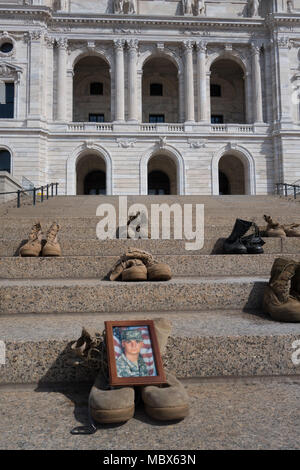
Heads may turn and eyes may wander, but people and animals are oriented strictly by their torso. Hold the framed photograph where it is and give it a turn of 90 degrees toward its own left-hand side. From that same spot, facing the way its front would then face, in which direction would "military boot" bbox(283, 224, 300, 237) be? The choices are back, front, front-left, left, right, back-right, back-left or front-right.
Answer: front-left

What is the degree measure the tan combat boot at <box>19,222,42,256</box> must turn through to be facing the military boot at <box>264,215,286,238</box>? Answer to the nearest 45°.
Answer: approximately 135° to its left

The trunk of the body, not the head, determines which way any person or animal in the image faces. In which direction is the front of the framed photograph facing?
toward the camera

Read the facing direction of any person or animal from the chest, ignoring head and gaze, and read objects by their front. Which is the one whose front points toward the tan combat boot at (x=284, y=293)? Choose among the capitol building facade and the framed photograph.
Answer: the capitol building facade

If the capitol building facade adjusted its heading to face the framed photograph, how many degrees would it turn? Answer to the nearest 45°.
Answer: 0° — it already faces it

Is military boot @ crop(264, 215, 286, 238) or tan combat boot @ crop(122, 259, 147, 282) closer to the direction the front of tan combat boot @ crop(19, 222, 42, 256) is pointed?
the tan combat boot

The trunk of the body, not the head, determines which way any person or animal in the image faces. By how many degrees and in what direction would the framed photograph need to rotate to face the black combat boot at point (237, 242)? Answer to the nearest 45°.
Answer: approximately 135° to its left

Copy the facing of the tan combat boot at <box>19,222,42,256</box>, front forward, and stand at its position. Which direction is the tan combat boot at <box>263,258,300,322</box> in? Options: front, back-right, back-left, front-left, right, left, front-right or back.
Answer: left

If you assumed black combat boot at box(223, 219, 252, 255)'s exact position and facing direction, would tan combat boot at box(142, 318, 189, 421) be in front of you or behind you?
in front

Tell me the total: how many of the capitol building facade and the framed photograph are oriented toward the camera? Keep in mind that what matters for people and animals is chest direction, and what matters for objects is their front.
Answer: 2

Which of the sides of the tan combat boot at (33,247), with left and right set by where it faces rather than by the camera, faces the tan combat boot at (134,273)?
left

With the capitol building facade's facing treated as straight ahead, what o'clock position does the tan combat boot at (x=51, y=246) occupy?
The tan combat boot is roughly at 12 o'clock from the capitol building facade.

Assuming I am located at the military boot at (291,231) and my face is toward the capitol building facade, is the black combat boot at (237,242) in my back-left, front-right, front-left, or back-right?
back-left

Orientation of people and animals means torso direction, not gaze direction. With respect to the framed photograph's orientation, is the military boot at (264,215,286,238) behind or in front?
behind

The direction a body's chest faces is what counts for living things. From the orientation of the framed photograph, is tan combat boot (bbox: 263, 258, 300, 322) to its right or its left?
on its left
